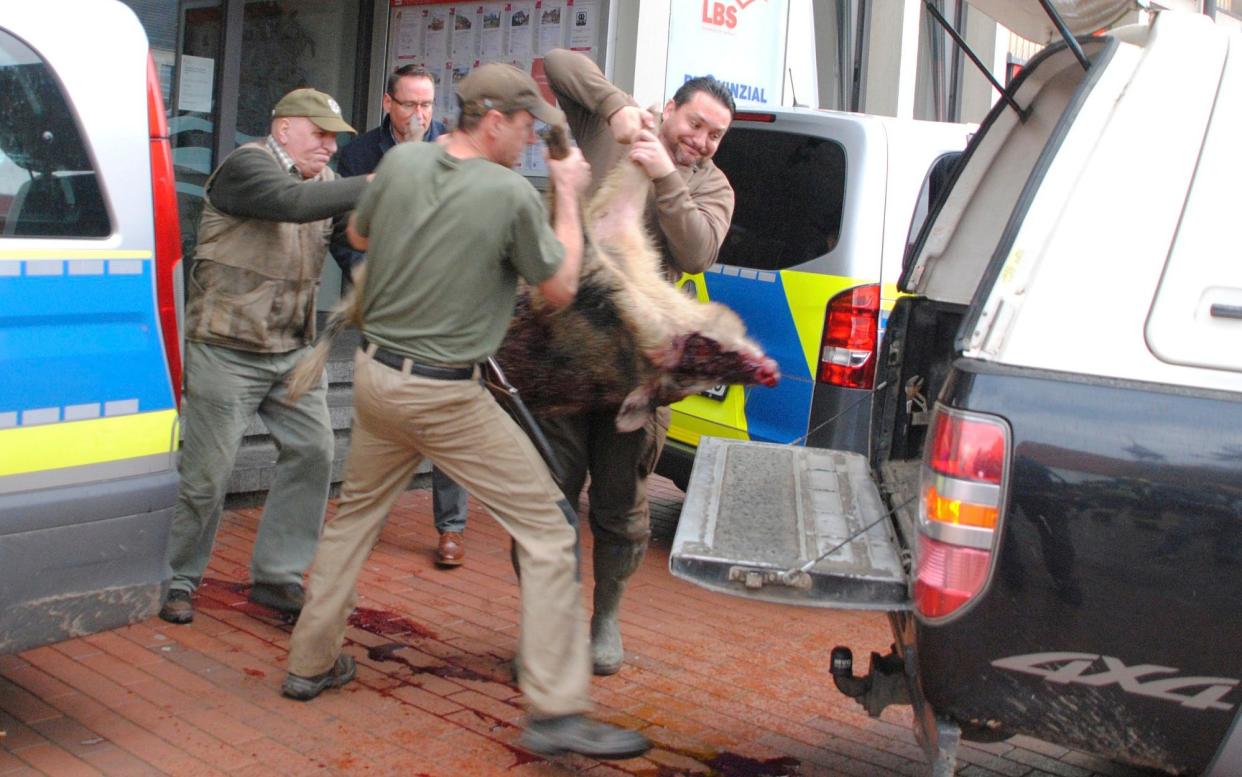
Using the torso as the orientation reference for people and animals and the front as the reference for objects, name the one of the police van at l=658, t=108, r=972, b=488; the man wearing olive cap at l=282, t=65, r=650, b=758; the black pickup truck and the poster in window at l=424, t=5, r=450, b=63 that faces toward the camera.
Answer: the poster in window

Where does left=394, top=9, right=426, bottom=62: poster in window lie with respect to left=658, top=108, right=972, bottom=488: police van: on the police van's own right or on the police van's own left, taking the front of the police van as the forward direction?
on the police van's own left

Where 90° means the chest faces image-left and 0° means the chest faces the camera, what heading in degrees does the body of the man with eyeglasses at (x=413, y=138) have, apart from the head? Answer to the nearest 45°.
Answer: approximately 315°

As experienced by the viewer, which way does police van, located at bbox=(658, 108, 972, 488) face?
facing away from the viewer and to the right of the viewer

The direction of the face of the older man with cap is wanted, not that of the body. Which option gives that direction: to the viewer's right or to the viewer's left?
to the viewer's right

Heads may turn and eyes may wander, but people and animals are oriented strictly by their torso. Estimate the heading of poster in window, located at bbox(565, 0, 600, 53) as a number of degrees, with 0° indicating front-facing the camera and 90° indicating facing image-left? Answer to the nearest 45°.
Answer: approximately 0°

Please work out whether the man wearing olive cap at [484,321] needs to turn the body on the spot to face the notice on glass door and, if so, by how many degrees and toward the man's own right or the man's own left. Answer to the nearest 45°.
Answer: approximately 45° to the man's own left
